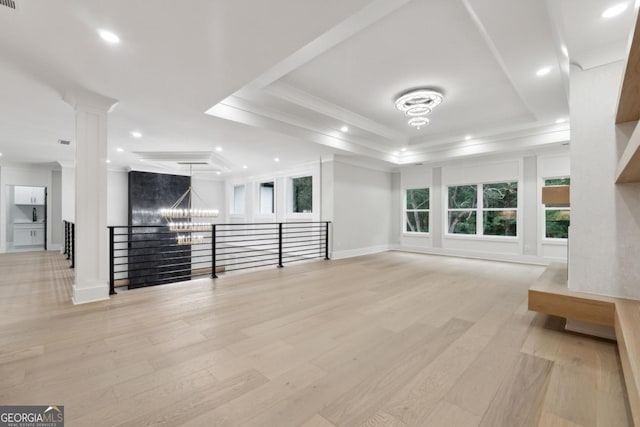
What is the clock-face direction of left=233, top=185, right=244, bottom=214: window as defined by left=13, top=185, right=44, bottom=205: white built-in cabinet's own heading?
The window is roughly at 10 o'clock from the white built-in cabinet.

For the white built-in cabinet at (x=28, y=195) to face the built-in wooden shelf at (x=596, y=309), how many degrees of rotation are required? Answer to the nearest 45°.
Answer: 0° — it already faces it

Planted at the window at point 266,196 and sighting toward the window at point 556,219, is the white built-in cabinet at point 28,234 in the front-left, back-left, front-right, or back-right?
back-right

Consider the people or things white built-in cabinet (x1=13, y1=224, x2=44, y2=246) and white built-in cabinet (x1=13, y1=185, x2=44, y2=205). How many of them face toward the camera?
2

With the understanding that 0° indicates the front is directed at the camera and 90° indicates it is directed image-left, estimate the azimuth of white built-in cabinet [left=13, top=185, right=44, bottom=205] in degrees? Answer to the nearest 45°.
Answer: approximately 0°

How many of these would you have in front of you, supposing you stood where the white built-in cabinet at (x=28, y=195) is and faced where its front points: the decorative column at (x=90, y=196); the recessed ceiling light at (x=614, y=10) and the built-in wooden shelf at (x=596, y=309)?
3

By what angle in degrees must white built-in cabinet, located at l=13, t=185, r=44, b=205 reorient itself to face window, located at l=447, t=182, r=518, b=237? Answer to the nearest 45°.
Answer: approximately 45° to its left

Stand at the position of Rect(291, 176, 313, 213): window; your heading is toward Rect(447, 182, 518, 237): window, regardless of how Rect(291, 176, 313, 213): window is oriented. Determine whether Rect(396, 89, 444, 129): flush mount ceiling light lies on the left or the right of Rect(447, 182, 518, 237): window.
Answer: right

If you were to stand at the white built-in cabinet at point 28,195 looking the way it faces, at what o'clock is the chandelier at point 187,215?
The chandelier is roughly at 11 o'clock from the white built-in cabinet.
